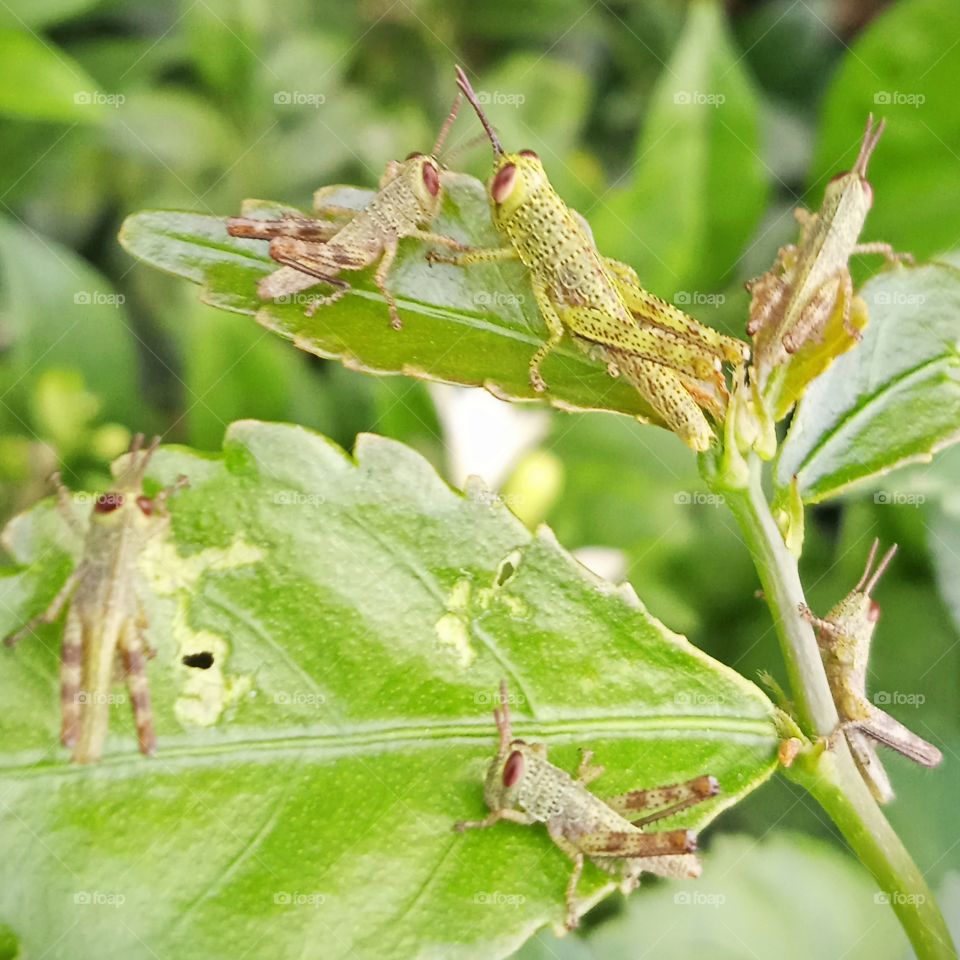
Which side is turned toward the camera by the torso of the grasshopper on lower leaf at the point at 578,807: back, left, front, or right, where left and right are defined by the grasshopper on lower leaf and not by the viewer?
left

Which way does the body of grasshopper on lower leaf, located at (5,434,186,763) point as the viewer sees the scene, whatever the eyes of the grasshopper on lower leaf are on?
away from the camera

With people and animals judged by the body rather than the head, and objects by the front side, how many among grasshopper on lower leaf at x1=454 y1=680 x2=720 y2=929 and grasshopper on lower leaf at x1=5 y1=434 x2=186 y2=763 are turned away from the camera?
1

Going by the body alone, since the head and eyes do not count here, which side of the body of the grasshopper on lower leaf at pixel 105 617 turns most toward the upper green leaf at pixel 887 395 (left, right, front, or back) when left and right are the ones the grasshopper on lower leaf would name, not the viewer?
right

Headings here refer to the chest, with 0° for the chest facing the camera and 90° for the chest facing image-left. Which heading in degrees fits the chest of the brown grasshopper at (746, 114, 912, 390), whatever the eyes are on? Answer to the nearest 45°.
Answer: approximately 225°
